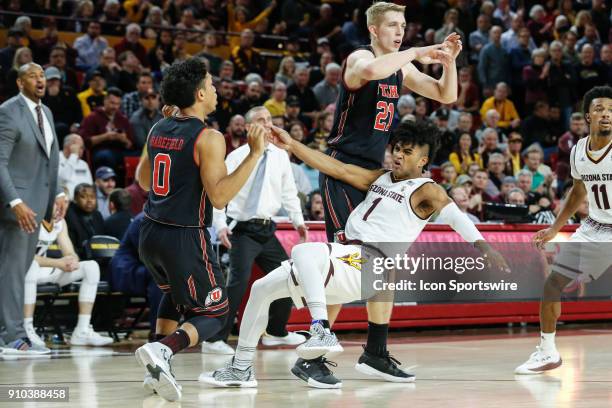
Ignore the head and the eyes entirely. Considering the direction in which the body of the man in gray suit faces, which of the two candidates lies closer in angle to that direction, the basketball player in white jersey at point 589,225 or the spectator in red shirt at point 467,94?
the basketball player in white jersey

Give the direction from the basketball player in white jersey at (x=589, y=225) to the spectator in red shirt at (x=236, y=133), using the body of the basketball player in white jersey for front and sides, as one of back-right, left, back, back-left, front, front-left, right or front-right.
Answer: back-right

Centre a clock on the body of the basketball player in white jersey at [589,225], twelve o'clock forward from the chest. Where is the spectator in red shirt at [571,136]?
The spectator in red shirt is roughly at 6 o'clock from the basketball player in white jersey.

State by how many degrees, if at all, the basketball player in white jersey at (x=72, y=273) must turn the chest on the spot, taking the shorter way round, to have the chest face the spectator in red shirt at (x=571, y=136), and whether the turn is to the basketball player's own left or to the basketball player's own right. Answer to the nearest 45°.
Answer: approximately 90° to the basketball player's own left

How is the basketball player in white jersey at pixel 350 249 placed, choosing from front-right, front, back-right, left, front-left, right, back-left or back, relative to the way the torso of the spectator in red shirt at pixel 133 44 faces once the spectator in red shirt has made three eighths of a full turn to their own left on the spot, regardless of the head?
back-right

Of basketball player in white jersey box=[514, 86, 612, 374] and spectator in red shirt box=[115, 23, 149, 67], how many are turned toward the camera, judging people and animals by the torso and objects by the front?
2

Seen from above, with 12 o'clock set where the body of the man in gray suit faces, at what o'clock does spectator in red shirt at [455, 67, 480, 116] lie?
The spectator in red shirt is roughly at 9 o'clock from the man in gray suit.

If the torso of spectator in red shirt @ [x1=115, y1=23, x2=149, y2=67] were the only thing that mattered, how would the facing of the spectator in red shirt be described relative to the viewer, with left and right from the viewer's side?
facing the viewer

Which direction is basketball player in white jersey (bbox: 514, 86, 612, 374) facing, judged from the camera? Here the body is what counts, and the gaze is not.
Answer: toward the camera

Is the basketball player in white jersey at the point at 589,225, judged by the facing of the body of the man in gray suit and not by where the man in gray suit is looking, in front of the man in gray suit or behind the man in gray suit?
in front

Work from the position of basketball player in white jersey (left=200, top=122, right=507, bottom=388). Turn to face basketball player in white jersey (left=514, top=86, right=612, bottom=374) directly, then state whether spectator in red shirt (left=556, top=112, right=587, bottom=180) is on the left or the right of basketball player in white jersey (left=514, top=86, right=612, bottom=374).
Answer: left

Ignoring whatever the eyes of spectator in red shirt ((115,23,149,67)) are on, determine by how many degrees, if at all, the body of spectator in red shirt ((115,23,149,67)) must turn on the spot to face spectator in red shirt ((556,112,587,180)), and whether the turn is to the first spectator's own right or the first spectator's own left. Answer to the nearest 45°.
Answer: approximately 90° to the first spectator's own left

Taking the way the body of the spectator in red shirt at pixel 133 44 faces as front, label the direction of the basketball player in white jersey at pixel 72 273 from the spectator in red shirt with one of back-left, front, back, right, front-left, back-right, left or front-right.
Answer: front
